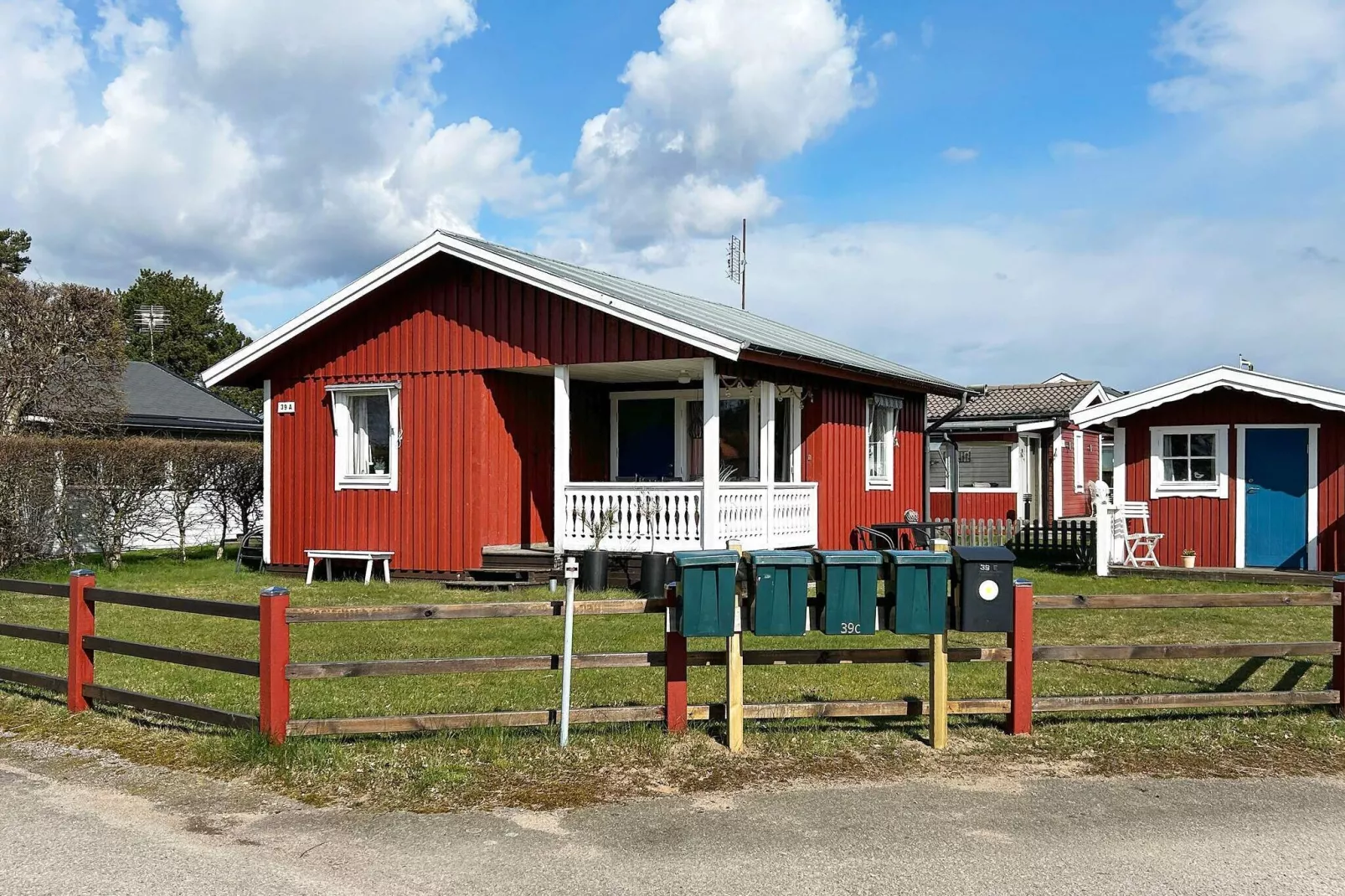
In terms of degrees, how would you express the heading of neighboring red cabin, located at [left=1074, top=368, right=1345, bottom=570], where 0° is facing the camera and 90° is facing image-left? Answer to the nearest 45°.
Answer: approximately 0°

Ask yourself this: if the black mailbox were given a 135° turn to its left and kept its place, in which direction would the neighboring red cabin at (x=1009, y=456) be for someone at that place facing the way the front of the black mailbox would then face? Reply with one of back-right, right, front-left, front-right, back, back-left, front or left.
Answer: front-left

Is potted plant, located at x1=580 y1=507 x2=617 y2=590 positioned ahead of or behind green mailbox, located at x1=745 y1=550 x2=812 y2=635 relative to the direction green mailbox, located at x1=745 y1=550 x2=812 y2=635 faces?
behind

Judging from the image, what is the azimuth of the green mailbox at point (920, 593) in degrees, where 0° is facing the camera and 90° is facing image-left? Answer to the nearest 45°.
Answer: approximately 0°

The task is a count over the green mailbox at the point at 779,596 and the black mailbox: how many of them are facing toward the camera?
2

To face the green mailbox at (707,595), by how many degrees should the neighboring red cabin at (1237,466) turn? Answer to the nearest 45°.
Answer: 0° — it already faces it

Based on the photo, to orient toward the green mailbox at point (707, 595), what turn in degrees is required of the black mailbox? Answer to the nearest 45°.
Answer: approximately 45° to its right

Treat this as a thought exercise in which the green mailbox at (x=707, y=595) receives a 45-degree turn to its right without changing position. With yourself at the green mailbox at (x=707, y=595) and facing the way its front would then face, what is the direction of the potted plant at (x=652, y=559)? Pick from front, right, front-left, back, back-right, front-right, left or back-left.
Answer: back-right
